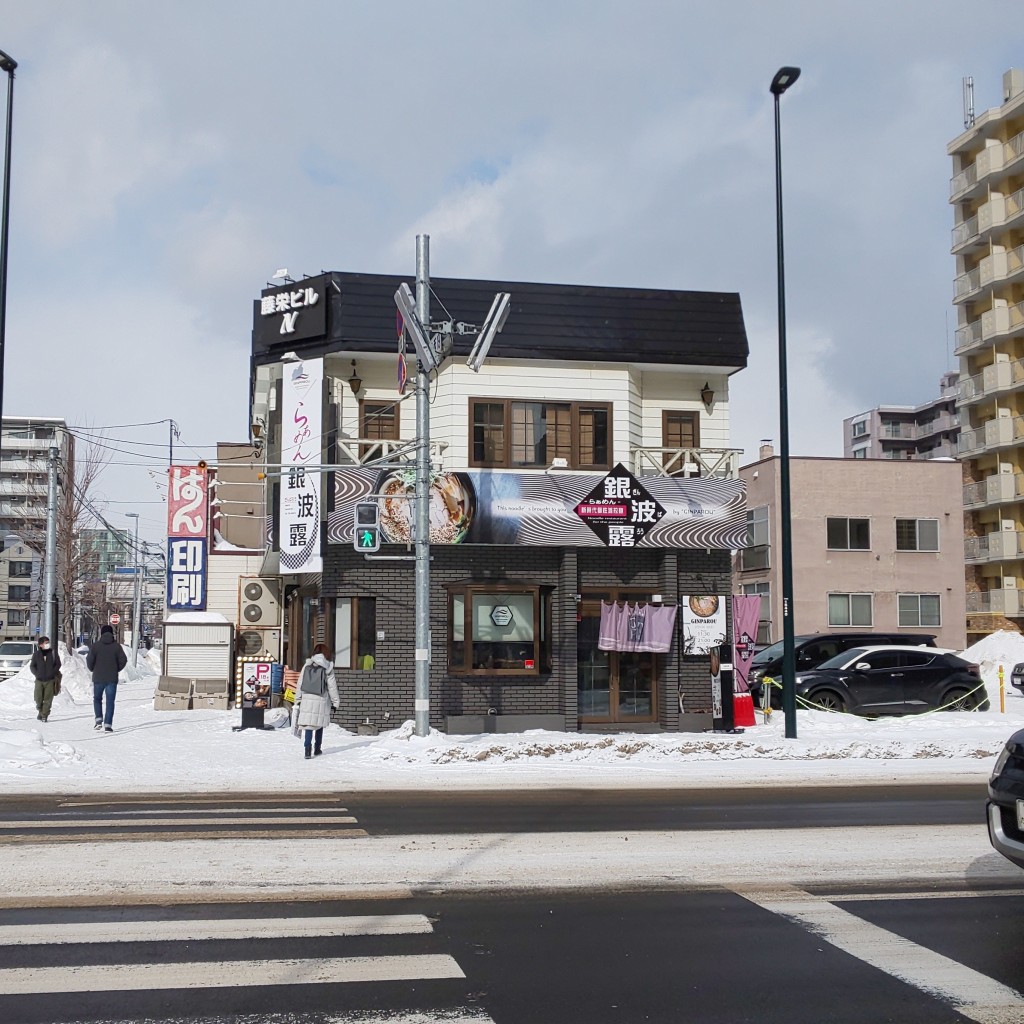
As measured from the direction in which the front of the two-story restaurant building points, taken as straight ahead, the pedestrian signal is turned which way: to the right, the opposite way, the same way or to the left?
the same way

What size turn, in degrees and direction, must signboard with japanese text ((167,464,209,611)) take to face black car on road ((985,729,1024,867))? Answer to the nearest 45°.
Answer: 0° — it already faces it

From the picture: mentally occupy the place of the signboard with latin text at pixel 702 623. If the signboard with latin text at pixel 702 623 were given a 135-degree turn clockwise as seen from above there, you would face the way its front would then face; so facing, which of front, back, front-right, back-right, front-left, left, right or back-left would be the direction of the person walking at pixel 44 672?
front-left

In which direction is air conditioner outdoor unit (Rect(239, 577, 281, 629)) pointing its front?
toward the camera

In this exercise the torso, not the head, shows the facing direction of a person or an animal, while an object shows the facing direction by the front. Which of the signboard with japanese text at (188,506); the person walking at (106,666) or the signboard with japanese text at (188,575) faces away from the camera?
the person walking

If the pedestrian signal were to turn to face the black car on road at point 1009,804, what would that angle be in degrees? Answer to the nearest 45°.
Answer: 0° — it already faces it

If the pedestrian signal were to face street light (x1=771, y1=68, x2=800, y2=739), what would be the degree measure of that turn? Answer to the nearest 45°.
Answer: approximately 90° to its left

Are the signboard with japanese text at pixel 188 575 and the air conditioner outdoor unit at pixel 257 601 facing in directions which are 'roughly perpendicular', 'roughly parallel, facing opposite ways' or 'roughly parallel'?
roughly parallel

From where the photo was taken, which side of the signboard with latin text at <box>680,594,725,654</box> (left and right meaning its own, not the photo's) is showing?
front

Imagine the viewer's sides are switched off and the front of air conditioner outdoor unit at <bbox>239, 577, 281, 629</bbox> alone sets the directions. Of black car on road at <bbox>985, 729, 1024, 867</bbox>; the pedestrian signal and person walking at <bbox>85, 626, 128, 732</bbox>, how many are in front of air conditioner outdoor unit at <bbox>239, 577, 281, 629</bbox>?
3

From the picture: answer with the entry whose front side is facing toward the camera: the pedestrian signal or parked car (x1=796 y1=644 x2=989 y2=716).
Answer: the pedestrian signal

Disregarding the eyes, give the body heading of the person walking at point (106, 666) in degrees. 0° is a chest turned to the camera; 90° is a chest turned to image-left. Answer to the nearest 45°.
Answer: approximately 180°

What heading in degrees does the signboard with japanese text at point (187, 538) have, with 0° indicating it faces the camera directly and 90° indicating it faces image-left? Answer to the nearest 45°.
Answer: approximately 0°
